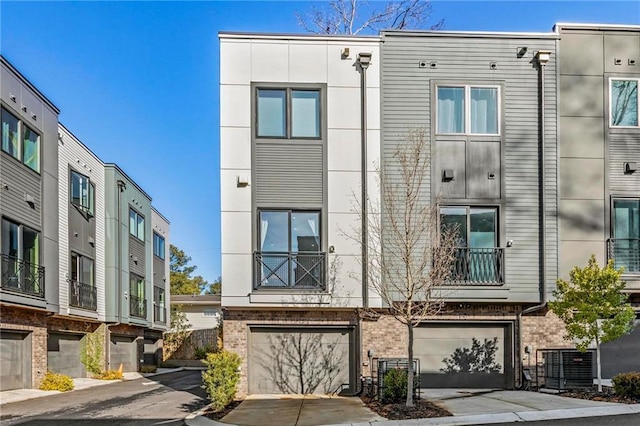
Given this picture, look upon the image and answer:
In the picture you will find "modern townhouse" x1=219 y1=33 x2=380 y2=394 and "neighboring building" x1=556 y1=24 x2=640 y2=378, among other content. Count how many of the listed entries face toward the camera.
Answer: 2

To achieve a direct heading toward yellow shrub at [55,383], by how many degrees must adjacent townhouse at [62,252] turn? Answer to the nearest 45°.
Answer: approximately 45° to its right

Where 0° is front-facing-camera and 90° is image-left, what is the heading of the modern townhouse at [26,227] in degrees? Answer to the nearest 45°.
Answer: approximately 315°

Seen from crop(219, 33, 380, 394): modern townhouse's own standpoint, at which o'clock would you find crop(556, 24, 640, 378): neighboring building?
The neighboring building is roughly at 9 o'clock from the modern townhouse.

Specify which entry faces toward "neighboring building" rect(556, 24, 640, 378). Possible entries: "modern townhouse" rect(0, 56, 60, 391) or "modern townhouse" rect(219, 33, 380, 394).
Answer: "modern townhouse" rect(0, 56, 60, 391)

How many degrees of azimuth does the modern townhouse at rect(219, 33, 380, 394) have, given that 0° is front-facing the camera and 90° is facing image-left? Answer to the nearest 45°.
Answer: approximately 0°

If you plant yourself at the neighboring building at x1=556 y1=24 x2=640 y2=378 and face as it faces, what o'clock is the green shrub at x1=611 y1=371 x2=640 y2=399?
The green shrub is roughly at 12 o'clock from the neighboring building.
